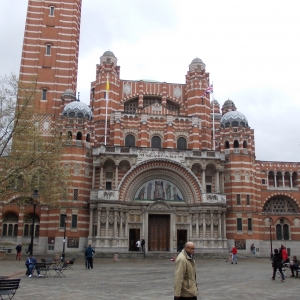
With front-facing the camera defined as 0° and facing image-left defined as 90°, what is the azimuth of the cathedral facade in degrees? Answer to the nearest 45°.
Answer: approximately 0°

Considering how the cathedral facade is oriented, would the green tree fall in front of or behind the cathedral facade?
in front

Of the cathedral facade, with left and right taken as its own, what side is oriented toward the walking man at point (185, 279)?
front
